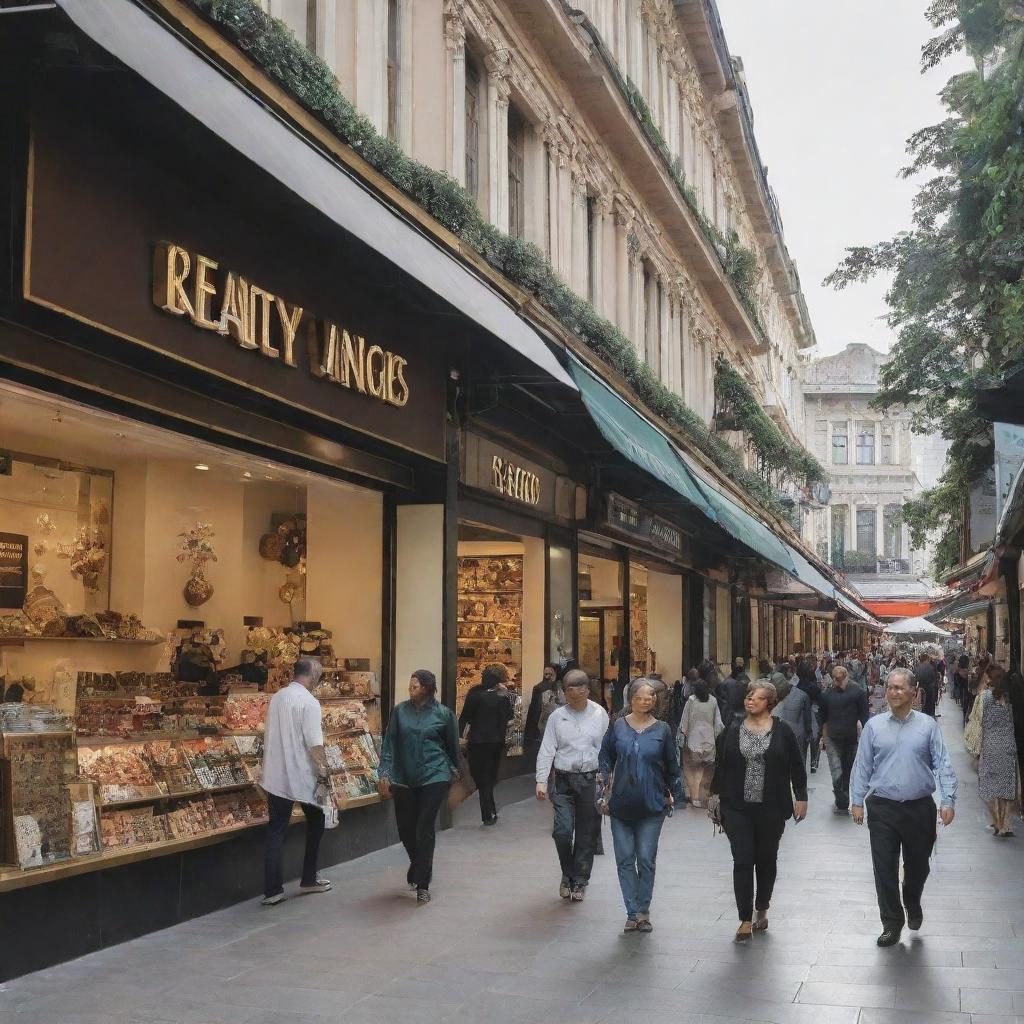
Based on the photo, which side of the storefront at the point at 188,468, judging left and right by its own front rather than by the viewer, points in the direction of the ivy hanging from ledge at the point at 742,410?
left

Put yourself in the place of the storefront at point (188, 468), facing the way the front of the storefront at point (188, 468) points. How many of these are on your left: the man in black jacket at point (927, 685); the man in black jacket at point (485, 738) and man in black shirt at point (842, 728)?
3

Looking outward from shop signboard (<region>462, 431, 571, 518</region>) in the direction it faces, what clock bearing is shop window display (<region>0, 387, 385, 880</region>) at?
The shop window display is roughly at 3 o'clock from the shop signboard.

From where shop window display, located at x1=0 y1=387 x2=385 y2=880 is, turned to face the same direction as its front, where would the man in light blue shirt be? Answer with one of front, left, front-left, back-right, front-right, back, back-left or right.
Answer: front

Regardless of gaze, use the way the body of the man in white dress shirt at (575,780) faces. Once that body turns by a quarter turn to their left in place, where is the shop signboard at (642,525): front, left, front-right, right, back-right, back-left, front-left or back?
left

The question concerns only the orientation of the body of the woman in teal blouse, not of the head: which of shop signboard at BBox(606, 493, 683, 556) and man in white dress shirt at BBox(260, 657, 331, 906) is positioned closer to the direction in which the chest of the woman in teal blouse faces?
the man in white dress shirt

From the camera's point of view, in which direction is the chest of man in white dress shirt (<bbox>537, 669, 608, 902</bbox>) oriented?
toward the camera

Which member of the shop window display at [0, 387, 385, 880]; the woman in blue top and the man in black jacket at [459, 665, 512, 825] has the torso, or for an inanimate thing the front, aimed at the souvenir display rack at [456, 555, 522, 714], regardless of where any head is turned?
the man in black jacket

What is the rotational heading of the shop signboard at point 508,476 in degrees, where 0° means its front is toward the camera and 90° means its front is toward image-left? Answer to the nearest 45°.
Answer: approximately 315°

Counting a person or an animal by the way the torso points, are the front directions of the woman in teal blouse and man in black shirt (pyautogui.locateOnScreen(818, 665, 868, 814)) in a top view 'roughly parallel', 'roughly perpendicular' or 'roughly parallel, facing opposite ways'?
roughly parallel

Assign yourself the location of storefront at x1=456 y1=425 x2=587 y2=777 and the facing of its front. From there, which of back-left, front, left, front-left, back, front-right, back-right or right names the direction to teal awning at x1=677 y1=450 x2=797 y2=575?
left

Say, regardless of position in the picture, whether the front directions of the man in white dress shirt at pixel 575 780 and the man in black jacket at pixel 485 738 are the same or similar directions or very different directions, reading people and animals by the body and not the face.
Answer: very different directions

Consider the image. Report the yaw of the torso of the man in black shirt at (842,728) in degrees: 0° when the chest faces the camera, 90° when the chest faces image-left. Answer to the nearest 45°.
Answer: approximately 0°

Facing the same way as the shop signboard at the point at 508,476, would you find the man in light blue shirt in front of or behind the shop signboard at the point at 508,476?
in front

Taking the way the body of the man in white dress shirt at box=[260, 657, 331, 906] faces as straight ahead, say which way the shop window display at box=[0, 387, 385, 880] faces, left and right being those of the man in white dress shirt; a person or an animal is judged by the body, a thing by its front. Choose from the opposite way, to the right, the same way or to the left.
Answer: to the right

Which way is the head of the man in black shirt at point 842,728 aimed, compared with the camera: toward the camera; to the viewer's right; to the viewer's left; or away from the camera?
toward the camera

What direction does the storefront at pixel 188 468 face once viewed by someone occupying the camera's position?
facing the viewer and to the right of the viewer

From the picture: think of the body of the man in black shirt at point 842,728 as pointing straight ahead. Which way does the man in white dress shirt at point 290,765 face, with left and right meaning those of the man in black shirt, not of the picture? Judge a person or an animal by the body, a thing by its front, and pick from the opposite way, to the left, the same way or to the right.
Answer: the opposite way
